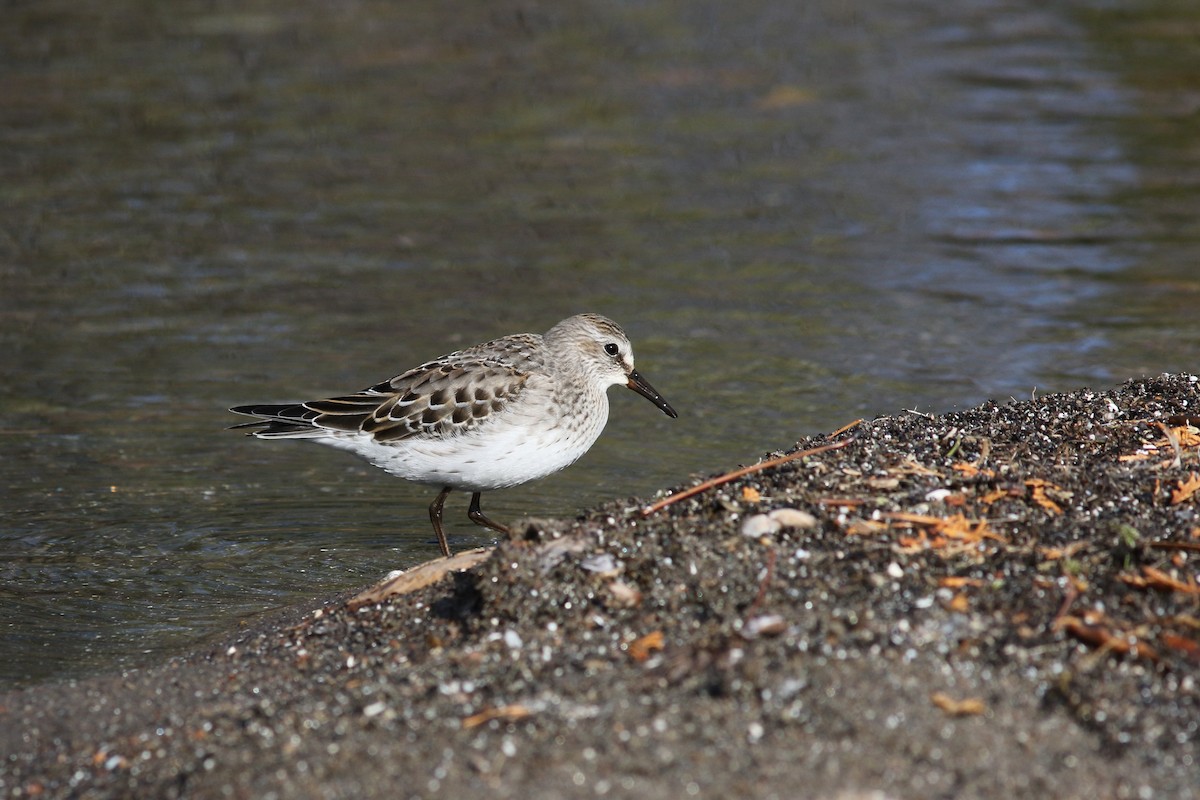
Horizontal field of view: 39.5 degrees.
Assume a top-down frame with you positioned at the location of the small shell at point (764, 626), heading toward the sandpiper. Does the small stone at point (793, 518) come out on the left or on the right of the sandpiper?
right

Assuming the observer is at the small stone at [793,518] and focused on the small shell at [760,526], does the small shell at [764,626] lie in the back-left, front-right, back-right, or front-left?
front-left

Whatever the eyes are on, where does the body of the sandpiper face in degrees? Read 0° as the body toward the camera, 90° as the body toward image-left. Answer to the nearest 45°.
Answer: approximately 270°

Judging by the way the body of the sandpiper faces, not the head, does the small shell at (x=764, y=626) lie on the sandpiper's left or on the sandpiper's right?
on the sandpiper's right
